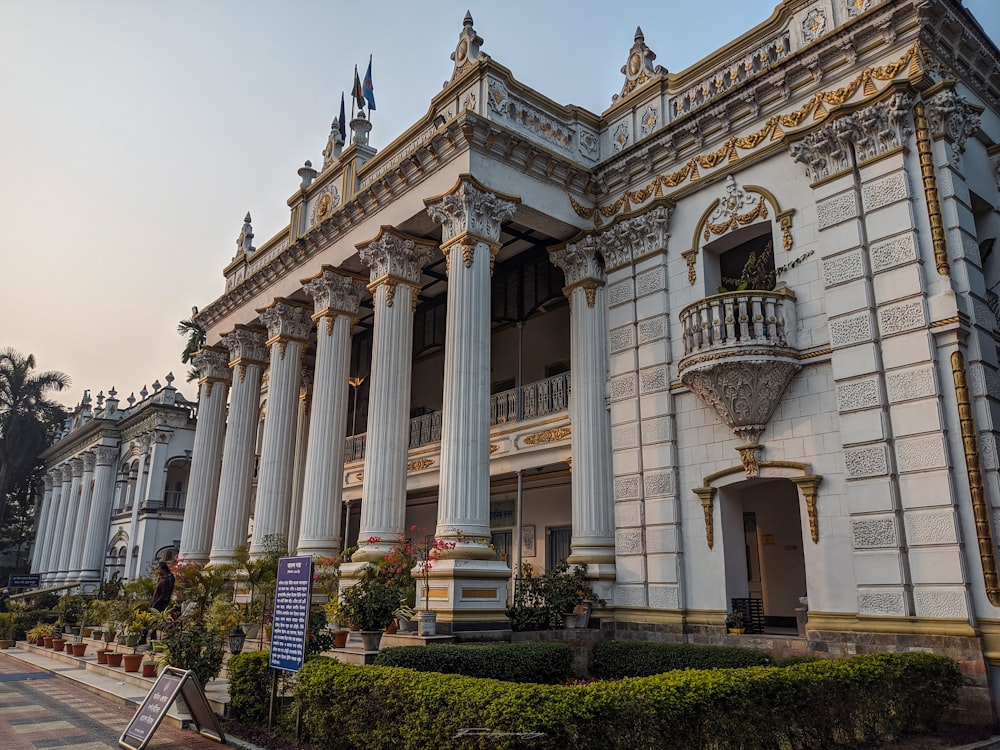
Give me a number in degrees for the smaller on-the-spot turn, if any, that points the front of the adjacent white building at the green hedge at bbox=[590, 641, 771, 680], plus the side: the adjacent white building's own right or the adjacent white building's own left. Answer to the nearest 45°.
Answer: approximately 45° to the adjacent white building's own left

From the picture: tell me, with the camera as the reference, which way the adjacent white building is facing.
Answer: facing the viewer and to the left of the viewer

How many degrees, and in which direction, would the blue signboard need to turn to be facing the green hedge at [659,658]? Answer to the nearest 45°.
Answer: approximately 90° to its left

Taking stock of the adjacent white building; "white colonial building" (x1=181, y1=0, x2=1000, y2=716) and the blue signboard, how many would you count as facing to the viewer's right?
0

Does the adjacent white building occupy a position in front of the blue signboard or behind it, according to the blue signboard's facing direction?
behind

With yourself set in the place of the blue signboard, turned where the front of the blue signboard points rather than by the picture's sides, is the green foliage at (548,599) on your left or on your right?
on your left

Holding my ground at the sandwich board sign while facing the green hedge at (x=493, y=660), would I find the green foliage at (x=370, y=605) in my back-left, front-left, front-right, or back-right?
front-left

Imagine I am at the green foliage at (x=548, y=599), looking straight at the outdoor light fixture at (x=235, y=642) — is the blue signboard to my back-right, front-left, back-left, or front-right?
front-left

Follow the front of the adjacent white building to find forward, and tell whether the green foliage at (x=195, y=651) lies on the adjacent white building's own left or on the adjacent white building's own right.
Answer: on the adjacent white building's own left

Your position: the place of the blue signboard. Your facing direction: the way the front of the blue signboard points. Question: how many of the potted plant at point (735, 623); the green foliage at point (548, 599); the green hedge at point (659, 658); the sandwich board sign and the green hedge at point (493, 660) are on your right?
1

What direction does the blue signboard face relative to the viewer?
toward the camera
